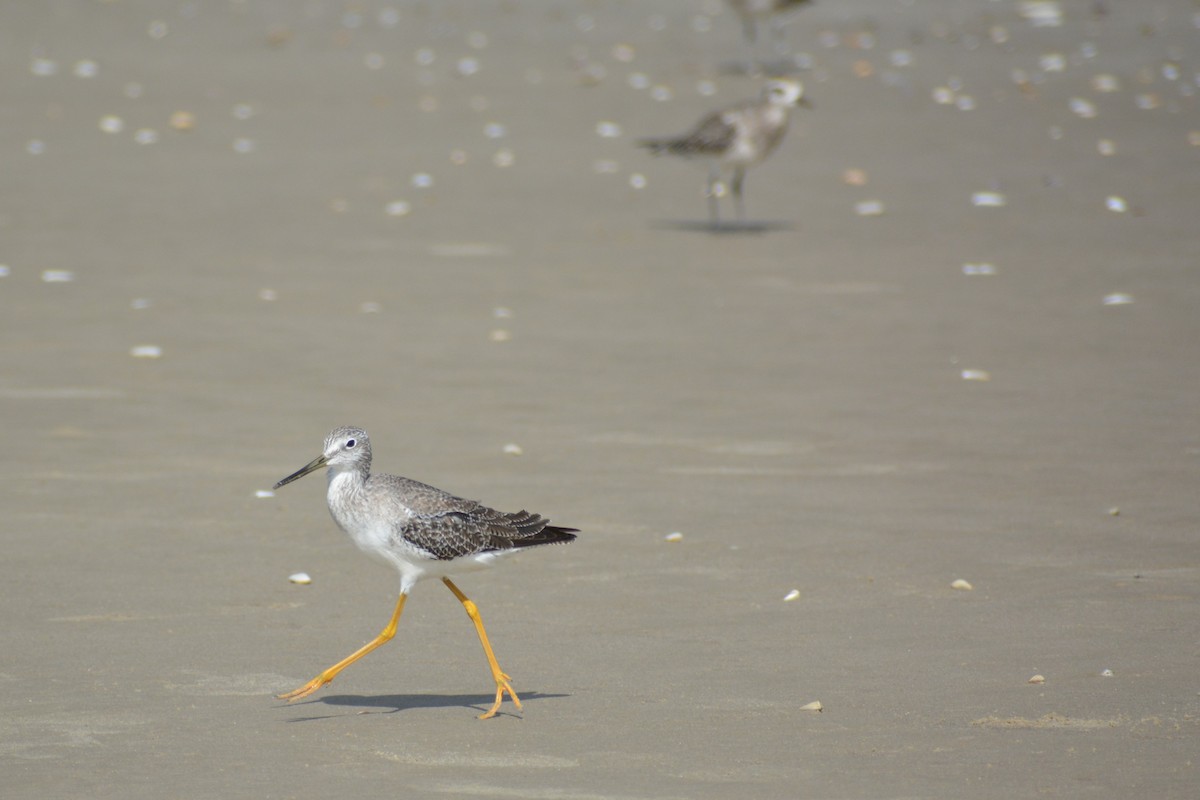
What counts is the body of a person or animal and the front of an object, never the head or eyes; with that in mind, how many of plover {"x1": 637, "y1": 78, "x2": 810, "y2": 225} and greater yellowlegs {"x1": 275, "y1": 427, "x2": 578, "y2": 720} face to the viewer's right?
1

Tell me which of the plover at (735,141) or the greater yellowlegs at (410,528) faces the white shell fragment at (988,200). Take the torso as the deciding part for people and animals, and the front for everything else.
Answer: the plover at (735,141)

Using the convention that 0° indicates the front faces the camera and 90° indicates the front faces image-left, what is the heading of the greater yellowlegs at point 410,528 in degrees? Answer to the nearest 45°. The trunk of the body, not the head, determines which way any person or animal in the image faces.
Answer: approximately 90°

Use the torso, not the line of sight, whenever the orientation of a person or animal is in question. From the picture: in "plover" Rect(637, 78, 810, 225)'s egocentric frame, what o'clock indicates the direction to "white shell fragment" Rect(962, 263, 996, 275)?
The white shell fragment is roughly at 2 o'clock from the plover.

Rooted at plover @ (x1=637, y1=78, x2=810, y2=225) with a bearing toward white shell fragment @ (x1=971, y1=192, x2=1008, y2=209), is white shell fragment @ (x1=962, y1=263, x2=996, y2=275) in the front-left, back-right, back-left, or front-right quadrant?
front-right

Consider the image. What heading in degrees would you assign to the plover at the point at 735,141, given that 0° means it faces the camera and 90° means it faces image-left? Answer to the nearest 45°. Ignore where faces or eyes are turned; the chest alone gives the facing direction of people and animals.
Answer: approximately 270°

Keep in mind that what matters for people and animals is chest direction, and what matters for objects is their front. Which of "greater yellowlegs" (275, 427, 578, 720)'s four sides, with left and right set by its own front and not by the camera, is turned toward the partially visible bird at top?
right

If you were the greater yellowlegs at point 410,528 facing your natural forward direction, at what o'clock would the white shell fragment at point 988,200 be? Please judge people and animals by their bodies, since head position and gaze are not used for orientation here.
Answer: The white shell fragment is roughly at 4 o'clock from the greater yellowlegs.

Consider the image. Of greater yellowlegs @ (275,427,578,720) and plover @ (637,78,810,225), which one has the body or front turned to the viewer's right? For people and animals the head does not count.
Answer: plover @ (637,78,810,225)

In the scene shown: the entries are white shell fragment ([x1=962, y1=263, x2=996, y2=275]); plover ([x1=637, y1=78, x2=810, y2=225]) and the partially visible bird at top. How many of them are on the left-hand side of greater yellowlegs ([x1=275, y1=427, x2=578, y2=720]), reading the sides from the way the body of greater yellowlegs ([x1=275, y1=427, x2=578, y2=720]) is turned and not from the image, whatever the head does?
0

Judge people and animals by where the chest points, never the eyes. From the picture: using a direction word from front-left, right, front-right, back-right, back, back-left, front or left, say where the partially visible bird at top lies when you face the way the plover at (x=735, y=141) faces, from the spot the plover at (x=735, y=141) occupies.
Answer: left

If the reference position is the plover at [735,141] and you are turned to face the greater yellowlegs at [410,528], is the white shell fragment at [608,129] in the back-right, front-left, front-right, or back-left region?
back-right

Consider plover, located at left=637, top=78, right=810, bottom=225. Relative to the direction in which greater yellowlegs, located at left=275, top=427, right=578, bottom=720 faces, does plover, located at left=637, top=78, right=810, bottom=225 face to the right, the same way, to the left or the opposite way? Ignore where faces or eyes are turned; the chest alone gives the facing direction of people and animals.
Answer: the opposite way
